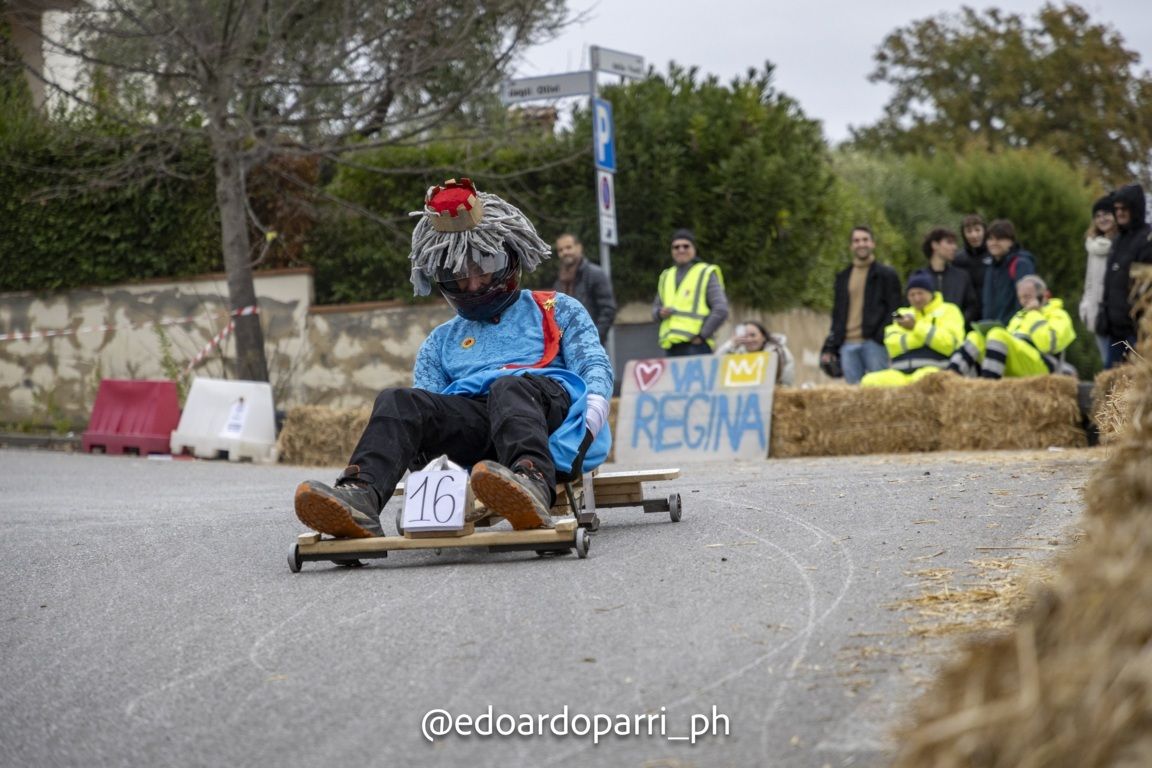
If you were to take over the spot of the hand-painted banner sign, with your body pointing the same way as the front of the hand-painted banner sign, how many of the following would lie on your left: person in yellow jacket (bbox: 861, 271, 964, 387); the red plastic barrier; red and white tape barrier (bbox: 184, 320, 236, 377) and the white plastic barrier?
1

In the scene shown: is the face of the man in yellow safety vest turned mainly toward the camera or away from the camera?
toward the camera

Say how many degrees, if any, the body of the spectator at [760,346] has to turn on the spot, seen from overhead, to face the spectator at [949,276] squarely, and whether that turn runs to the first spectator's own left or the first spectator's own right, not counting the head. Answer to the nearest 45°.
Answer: approximately 135° to the first spectator's own left

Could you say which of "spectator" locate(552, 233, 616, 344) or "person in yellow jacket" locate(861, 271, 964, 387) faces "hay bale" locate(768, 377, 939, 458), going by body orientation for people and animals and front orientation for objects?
the person in yellow jacket

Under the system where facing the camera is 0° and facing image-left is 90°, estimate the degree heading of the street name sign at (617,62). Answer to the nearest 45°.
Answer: approximately 315°

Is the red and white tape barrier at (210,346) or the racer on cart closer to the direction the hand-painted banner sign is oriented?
the racer on cart

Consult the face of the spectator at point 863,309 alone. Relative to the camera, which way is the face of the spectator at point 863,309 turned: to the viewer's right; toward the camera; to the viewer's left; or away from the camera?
toward the camera

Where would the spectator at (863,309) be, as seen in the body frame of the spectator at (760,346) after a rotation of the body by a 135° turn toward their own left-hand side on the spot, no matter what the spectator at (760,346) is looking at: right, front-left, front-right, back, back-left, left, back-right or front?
front

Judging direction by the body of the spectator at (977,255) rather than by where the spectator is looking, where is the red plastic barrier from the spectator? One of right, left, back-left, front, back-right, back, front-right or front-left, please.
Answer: right

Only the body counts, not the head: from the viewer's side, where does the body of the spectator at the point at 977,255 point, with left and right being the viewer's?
facing the viewer

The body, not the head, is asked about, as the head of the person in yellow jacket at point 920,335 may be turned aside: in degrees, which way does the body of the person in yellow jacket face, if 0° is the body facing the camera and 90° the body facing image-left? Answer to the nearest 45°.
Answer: approximately 45°

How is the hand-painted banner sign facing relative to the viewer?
toward the camera

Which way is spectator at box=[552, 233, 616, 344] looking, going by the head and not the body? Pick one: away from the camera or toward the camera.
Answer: toward the camera

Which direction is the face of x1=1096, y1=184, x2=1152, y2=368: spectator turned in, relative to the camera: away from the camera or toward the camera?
toward the camera

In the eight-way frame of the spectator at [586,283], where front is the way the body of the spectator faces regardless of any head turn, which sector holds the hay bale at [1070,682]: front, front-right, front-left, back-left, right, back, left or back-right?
front-left

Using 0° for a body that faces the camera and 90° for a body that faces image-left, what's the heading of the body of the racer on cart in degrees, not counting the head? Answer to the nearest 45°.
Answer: approximately 45°

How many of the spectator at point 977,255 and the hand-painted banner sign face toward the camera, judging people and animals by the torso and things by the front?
2
